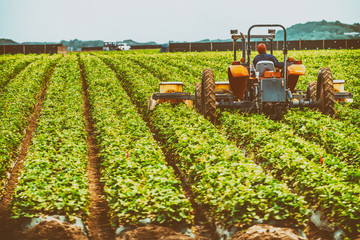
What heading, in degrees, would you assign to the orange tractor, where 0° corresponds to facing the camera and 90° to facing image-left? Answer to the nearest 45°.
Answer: approximately 180°
